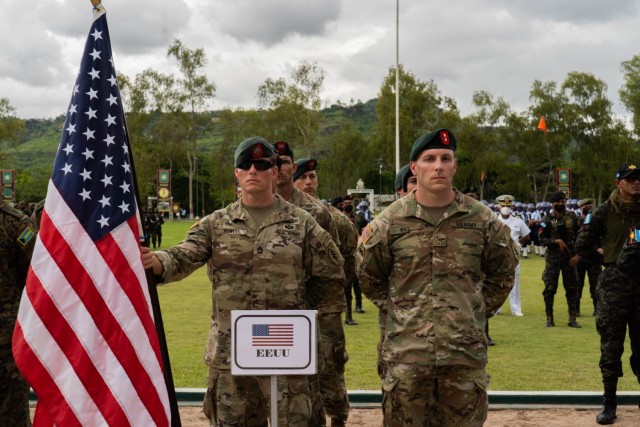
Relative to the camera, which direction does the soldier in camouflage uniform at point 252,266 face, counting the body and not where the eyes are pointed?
toward the camera

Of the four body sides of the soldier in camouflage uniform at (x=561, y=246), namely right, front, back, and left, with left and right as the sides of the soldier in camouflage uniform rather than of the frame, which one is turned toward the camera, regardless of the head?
front

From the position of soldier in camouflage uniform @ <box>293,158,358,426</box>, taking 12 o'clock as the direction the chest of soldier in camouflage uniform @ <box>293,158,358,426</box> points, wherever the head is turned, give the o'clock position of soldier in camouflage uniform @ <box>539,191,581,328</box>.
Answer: soldier in camouflage uniform @ <box>539,191,581,328</box> is roughly at 7 o'clock from soldier in camouflage uniform @ <box>293,158,358,426</box>.

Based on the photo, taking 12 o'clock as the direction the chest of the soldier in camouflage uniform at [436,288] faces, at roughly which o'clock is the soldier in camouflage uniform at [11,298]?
the soldier in camouflage uniform at [11,298] is roughly at 3 o'clock from the soldier in camouflage uniform at [436,288].

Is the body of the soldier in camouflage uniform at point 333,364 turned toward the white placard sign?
yes

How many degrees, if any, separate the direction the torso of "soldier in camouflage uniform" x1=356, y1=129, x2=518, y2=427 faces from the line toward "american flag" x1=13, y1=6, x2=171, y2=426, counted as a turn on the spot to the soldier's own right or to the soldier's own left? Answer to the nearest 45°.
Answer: approximately 90° to the soldier's own right

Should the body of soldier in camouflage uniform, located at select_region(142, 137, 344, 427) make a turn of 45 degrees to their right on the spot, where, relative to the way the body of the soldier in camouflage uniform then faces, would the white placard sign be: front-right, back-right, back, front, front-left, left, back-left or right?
front-left

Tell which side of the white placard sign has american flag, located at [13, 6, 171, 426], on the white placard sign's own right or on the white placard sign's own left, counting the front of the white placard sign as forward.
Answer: on the white placard sign's own right

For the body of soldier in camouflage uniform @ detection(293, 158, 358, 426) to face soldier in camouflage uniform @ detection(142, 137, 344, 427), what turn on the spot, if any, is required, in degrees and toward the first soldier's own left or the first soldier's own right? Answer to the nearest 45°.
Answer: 0° — they already face them

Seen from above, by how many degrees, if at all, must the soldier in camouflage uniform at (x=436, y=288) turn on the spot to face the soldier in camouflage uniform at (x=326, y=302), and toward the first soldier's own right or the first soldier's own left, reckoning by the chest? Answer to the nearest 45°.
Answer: approximately 135° to the first soldier's own right

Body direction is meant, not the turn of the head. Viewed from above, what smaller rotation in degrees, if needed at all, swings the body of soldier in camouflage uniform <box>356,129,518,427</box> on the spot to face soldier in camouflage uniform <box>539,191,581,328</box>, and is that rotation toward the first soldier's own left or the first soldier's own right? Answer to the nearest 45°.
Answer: approximately 180°

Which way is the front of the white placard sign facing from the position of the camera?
facing the viewer

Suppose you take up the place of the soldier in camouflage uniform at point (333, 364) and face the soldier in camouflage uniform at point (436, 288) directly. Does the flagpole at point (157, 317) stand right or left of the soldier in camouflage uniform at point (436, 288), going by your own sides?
right

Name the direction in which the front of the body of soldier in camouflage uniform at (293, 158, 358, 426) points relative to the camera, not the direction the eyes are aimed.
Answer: toward the camera

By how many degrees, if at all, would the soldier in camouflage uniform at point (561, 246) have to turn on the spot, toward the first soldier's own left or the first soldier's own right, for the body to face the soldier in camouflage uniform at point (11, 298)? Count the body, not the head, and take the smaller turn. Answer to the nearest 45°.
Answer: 0° — they already face them

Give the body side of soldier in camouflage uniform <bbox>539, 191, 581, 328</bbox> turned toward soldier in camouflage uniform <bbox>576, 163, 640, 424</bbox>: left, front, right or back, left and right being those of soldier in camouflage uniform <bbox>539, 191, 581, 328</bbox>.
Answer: front
